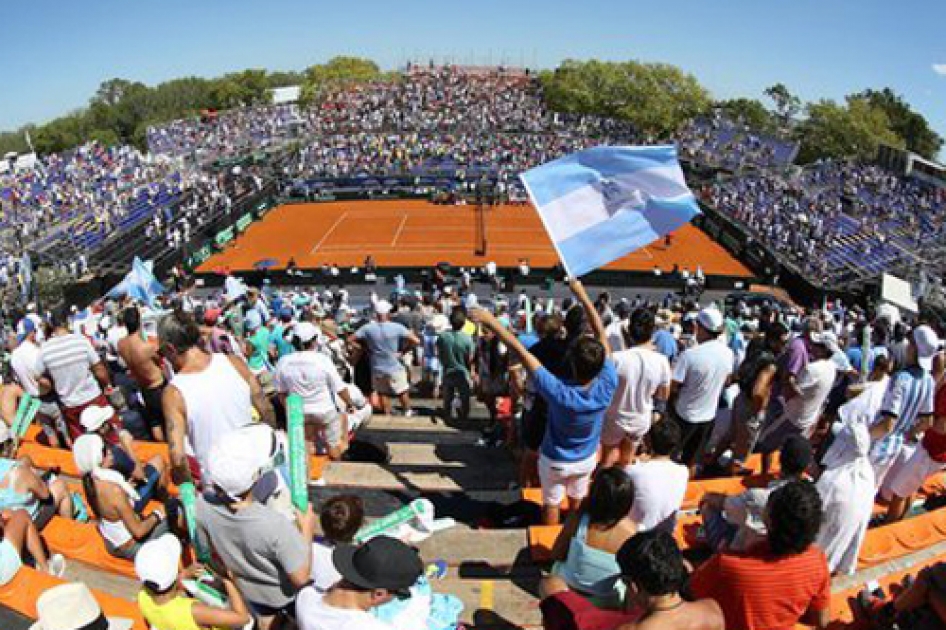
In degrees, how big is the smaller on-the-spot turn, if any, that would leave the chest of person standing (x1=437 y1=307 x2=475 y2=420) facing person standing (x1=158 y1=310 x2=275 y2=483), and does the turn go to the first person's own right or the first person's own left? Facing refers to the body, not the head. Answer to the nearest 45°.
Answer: approximately 135° to the first person's own left

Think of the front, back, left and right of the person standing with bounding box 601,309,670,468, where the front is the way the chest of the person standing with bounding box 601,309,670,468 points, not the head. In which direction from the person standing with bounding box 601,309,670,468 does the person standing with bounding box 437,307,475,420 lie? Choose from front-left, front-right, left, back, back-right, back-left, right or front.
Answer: front-left

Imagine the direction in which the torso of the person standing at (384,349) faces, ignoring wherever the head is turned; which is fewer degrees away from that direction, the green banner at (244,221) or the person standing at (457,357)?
the green banner

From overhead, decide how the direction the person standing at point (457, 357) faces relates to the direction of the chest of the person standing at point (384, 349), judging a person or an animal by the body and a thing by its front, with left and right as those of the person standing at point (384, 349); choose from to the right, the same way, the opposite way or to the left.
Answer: the same way

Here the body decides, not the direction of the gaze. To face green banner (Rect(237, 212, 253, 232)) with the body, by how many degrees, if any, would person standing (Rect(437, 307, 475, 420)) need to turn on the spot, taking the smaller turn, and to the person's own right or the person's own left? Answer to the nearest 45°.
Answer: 0° — they already face it

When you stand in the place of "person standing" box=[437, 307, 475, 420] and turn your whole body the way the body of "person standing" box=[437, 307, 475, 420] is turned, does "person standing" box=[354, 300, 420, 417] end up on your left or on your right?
on your left

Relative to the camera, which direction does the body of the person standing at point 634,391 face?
away from the camera

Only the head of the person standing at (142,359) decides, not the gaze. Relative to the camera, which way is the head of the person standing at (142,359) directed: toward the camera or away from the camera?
away from the camera

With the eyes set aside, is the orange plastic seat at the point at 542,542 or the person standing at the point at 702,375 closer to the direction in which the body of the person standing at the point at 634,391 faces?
the person standing

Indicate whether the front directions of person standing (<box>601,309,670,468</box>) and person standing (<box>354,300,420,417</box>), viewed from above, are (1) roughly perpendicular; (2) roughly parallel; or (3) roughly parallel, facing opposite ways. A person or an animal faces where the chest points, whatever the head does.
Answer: roughly parallel

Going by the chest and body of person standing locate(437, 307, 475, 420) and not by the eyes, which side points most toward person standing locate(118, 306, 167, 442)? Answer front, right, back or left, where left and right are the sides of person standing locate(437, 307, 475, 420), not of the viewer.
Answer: left

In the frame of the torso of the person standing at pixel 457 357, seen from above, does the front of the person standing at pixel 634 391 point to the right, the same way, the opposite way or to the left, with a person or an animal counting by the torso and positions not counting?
the same way

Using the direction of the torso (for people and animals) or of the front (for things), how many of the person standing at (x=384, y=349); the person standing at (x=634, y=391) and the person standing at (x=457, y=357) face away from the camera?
3

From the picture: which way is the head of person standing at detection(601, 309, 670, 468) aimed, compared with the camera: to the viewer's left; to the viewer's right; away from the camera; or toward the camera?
away from the camera

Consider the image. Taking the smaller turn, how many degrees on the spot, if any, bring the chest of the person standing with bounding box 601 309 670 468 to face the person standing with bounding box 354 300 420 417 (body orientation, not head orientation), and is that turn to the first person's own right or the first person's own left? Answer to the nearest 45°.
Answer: approximately 45° to the first person's own left

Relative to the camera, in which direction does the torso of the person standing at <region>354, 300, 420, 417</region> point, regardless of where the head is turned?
away from the camera

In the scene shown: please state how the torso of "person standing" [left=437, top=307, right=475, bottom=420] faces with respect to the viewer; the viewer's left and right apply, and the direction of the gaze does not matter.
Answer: facing away from the viewer
